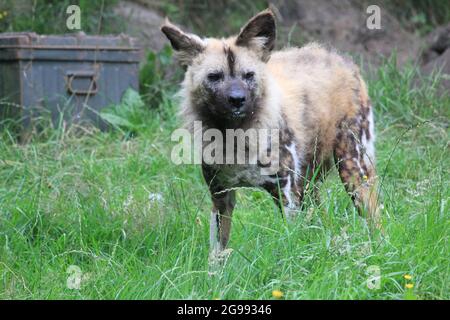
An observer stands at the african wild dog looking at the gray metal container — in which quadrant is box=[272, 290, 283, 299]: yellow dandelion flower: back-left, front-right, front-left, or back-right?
back-left

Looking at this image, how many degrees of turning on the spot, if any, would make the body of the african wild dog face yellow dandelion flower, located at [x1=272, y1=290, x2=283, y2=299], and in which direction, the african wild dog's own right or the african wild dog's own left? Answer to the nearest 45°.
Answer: approximately 45° to the african wild dog's own left

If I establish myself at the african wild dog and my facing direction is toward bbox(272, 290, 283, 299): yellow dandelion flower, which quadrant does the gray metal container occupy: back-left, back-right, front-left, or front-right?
back-right

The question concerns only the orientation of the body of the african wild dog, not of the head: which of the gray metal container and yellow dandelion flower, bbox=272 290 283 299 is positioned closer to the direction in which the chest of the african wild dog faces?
the yellow dandelion flower

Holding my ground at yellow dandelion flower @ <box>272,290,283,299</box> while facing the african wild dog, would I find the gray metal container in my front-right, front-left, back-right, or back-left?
front-left

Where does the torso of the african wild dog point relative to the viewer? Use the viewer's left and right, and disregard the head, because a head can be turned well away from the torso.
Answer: facing the viewer and to the left of the viewer

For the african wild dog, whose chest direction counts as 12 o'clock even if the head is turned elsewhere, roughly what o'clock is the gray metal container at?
The gray metal container is roughly at 3 o'clock from the african wild dog.
